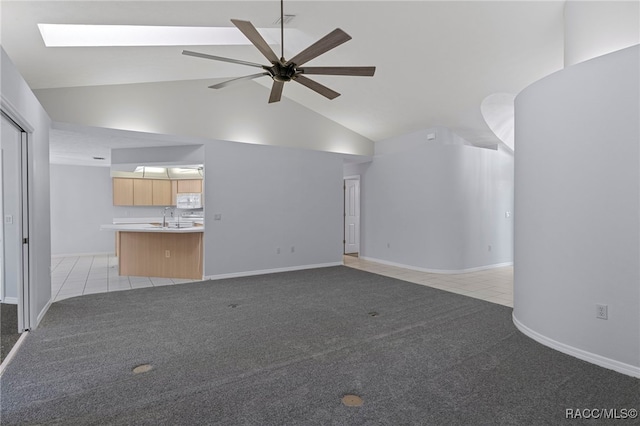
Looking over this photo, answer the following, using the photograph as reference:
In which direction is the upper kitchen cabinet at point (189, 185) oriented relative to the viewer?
toward the camera

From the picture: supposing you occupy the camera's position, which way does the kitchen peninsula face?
facing away from the viewer

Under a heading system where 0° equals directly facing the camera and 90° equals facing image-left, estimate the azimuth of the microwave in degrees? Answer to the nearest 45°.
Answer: approximately 0°

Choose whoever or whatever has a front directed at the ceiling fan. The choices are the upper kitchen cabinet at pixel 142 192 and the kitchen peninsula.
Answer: the upper kitchen cabinet

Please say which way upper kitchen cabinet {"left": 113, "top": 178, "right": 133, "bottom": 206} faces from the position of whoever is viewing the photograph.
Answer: facing the viewer

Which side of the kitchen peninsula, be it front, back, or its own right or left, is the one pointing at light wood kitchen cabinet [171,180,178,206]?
front

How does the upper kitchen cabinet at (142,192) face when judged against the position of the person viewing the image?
facing the viewer

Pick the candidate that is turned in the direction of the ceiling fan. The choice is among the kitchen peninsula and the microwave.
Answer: the microwave

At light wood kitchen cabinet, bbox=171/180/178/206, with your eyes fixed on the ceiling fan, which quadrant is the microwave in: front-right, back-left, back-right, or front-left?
front-left

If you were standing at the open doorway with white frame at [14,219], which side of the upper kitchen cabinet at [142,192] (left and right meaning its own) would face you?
front

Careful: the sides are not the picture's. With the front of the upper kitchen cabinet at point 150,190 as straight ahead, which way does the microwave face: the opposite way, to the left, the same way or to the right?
the same way

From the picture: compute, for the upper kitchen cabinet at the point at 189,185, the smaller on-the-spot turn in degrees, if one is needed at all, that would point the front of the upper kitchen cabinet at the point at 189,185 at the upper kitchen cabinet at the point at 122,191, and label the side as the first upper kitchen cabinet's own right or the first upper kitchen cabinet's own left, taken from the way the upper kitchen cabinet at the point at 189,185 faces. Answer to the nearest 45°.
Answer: approximately 90° to the first upper kitchen cabinet's own right

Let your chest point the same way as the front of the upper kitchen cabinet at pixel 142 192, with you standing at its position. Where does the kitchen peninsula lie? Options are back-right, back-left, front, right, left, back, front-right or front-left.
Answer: front

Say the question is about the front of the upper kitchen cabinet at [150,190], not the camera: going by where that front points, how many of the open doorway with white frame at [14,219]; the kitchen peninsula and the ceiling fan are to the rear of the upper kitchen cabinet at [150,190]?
0

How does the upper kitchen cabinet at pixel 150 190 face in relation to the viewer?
toward the camera

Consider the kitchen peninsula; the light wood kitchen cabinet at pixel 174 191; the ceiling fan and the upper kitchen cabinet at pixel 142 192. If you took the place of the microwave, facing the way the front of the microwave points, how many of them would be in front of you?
2
